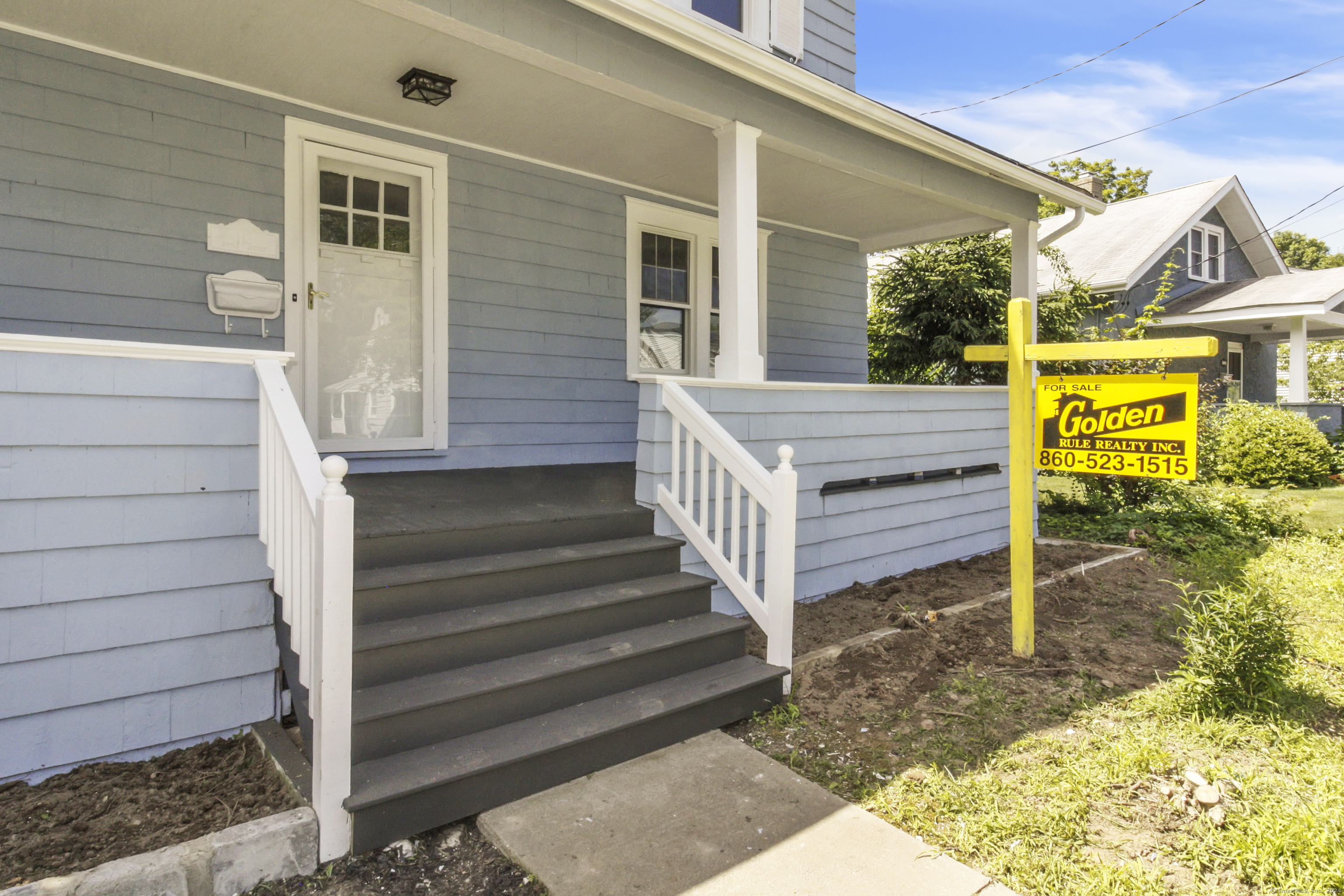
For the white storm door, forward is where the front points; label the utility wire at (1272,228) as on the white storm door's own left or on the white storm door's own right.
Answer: on the white storm door's own left

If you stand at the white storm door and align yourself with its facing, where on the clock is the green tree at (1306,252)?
The green tree is roughly at 8 o'clock from the white storm door.

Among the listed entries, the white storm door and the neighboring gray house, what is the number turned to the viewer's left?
0

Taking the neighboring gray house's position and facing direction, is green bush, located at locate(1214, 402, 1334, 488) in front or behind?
in front

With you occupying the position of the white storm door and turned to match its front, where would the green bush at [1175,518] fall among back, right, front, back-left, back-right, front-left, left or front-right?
left

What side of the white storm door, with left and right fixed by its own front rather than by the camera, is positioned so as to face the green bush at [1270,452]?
left

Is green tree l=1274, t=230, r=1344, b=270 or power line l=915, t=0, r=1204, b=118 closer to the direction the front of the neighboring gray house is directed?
the power line

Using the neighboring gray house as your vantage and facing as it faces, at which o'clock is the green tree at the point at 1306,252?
The green tree is roughly at 8 o'clock from the neighboring gray house.

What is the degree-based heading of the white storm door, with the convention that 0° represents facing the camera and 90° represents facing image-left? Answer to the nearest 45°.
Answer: approximately 0°
